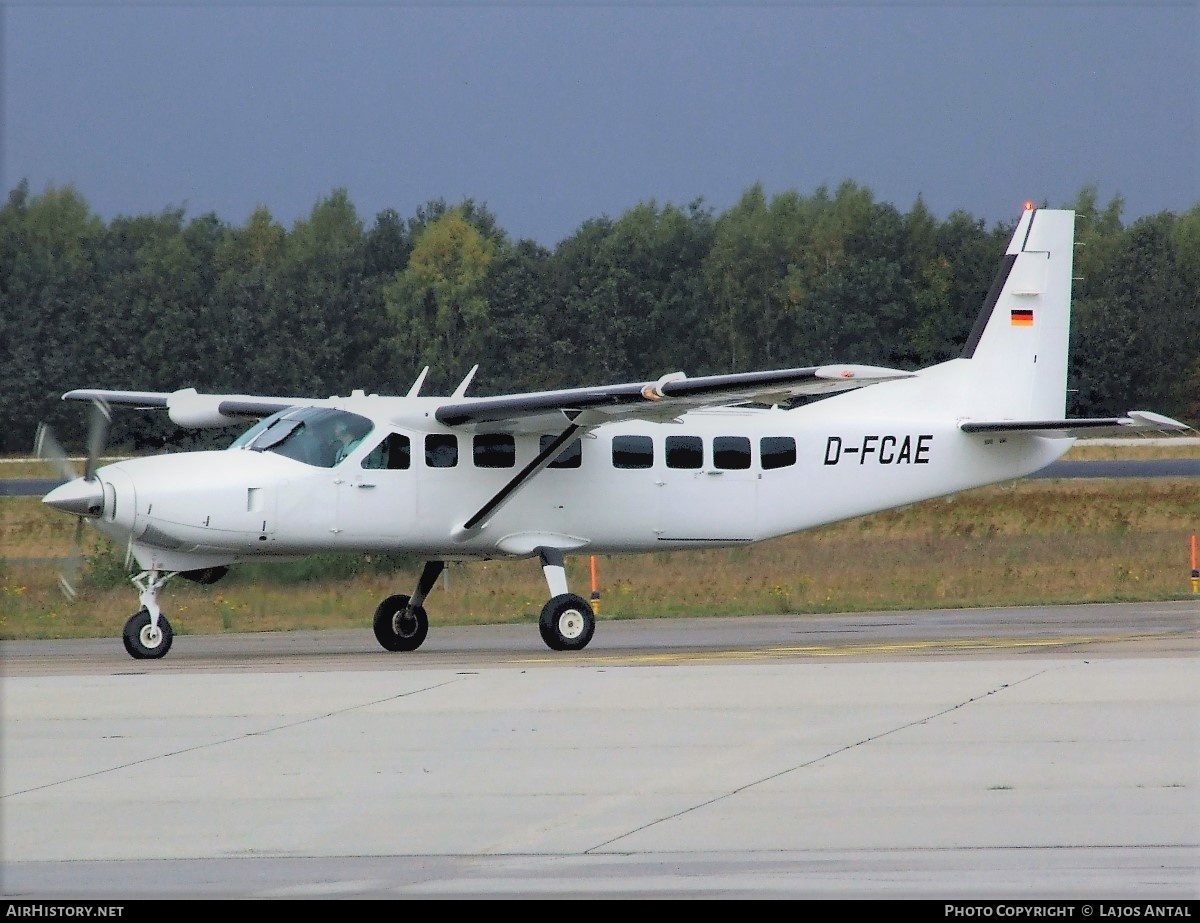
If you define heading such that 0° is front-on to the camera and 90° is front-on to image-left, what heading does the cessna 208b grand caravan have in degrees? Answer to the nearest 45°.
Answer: approximately 45°
